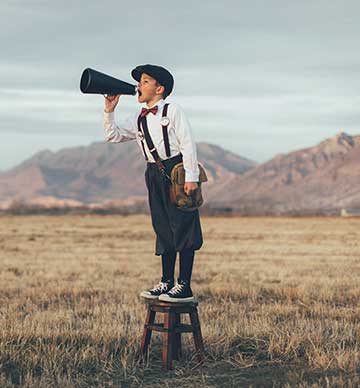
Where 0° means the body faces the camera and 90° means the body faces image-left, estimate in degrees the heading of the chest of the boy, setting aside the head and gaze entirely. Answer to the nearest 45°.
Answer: approximately 45°

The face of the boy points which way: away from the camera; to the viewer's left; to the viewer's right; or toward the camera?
to the viewer's left
